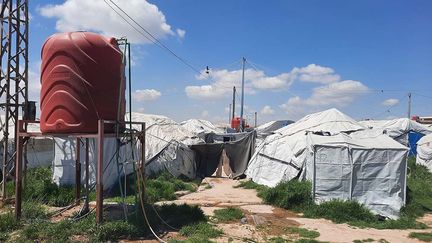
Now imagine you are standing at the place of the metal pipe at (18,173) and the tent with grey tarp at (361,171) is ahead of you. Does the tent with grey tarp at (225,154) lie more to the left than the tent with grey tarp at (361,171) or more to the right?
left

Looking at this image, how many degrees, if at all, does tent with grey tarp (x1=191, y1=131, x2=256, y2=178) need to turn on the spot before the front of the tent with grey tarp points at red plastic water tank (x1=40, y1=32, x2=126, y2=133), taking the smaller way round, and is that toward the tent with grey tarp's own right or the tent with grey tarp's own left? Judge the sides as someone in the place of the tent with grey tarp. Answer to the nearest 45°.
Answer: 0° — it already faces it

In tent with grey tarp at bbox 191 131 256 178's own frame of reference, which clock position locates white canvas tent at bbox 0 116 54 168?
The white canvas tent is roughly at 2 o'clock from the tent with grey tarp.

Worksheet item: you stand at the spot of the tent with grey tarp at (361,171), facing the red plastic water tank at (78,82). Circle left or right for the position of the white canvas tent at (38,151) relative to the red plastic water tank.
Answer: right

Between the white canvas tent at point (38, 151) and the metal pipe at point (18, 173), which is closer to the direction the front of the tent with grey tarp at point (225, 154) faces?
the metal pipe

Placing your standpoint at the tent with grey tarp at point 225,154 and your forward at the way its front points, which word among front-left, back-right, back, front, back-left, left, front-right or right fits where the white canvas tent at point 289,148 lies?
front-left

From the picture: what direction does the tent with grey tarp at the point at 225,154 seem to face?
toward the camera

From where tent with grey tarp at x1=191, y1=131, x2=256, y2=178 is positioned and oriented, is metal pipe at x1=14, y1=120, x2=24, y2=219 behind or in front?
in front
